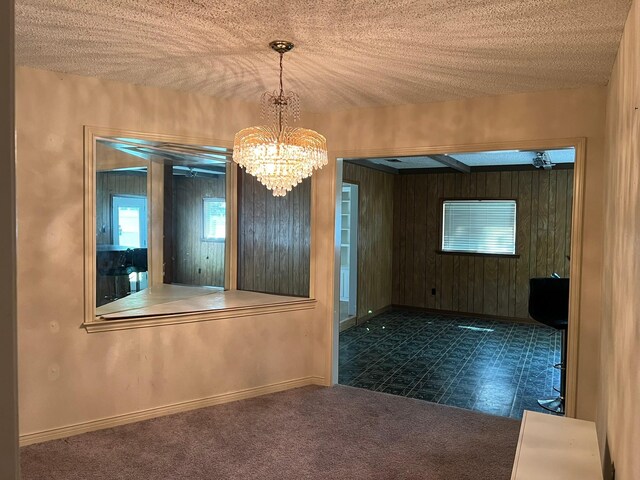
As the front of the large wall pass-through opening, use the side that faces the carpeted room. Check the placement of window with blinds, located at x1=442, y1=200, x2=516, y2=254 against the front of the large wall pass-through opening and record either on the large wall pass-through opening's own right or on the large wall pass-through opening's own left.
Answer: on the large wall pass-through opening's own left

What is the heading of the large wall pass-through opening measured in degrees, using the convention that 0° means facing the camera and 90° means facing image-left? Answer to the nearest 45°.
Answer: approximately 315°

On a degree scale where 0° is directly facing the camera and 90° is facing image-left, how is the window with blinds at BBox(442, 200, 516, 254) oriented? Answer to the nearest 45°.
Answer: approximately 0°

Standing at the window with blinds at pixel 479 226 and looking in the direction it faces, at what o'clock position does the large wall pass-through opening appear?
The large wall pass-through opening is roughly at 1 o'clock from the window with blinds.
